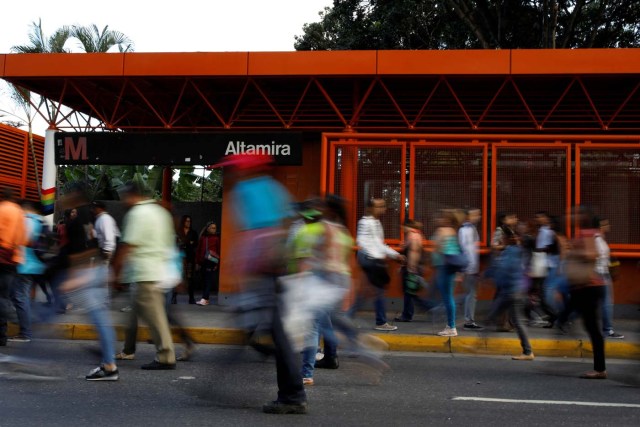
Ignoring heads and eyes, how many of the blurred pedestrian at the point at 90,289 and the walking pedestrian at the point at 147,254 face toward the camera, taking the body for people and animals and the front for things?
0

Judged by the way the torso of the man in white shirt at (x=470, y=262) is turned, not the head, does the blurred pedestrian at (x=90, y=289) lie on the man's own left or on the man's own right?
on the man's own right

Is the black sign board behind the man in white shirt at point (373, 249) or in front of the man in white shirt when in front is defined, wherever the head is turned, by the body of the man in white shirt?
behind

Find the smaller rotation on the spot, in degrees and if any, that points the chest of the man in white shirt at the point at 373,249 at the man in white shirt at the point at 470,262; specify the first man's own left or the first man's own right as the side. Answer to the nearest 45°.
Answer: approximately 45° to the first man's own left

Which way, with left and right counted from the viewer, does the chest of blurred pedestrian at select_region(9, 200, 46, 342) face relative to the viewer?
facing to the left of the viewer

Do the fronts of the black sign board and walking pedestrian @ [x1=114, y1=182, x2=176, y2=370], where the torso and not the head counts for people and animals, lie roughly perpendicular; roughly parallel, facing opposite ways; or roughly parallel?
roughly perpendicular

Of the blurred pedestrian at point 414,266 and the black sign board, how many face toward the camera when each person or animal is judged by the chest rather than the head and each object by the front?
1

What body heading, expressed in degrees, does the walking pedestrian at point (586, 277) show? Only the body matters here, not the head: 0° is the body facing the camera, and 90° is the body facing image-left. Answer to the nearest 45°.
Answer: approximately 90°

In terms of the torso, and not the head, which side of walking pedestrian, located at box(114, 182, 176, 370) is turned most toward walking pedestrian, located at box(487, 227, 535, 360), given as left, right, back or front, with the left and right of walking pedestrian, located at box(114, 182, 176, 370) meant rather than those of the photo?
back

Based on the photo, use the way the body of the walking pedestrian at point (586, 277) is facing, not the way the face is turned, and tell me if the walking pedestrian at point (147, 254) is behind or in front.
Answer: in front

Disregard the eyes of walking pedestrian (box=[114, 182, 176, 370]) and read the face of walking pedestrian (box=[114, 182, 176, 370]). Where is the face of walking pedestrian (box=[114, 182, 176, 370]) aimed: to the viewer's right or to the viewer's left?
to the viewer's left

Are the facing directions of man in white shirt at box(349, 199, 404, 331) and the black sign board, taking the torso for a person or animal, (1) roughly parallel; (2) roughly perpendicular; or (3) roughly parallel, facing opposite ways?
roughly perpendicular

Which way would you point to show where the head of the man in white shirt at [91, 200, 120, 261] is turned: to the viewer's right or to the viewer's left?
to the viewer's left

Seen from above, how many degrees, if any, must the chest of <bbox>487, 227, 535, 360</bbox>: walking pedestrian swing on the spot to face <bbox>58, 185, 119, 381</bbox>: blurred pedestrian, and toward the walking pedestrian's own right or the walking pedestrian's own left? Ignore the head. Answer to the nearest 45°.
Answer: approximately 45° to the walking pedestrian's own left

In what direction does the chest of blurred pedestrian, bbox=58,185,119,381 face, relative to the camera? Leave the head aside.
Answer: to the viewer's left
